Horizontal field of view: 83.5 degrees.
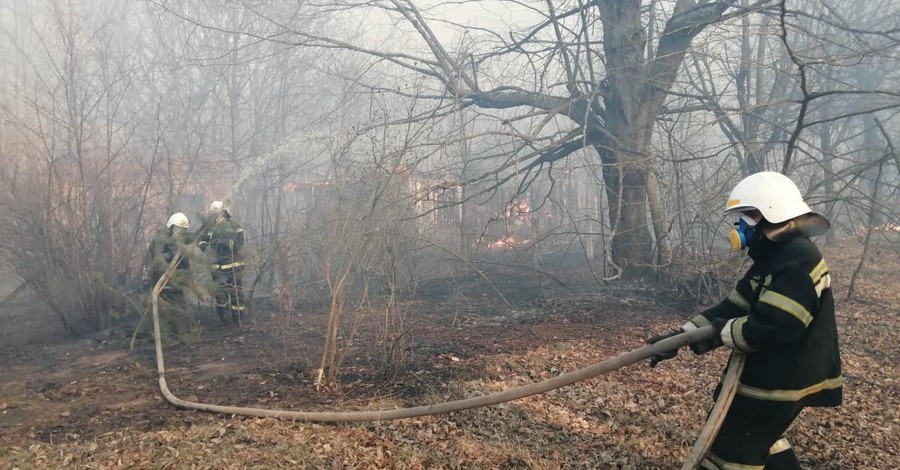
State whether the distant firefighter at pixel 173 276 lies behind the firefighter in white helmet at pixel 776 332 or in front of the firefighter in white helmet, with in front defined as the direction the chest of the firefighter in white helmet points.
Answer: in front

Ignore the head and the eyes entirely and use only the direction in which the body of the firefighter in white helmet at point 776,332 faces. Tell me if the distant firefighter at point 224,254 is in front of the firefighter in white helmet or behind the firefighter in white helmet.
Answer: in front

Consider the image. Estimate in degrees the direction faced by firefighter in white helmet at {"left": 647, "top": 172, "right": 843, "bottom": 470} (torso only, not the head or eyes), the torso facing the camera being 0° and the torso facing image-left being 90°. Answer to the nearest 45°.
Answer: approximately 90°

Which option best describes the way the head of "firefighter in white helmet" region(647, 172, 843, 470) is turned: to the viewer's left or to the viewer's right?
to the viewer's left
